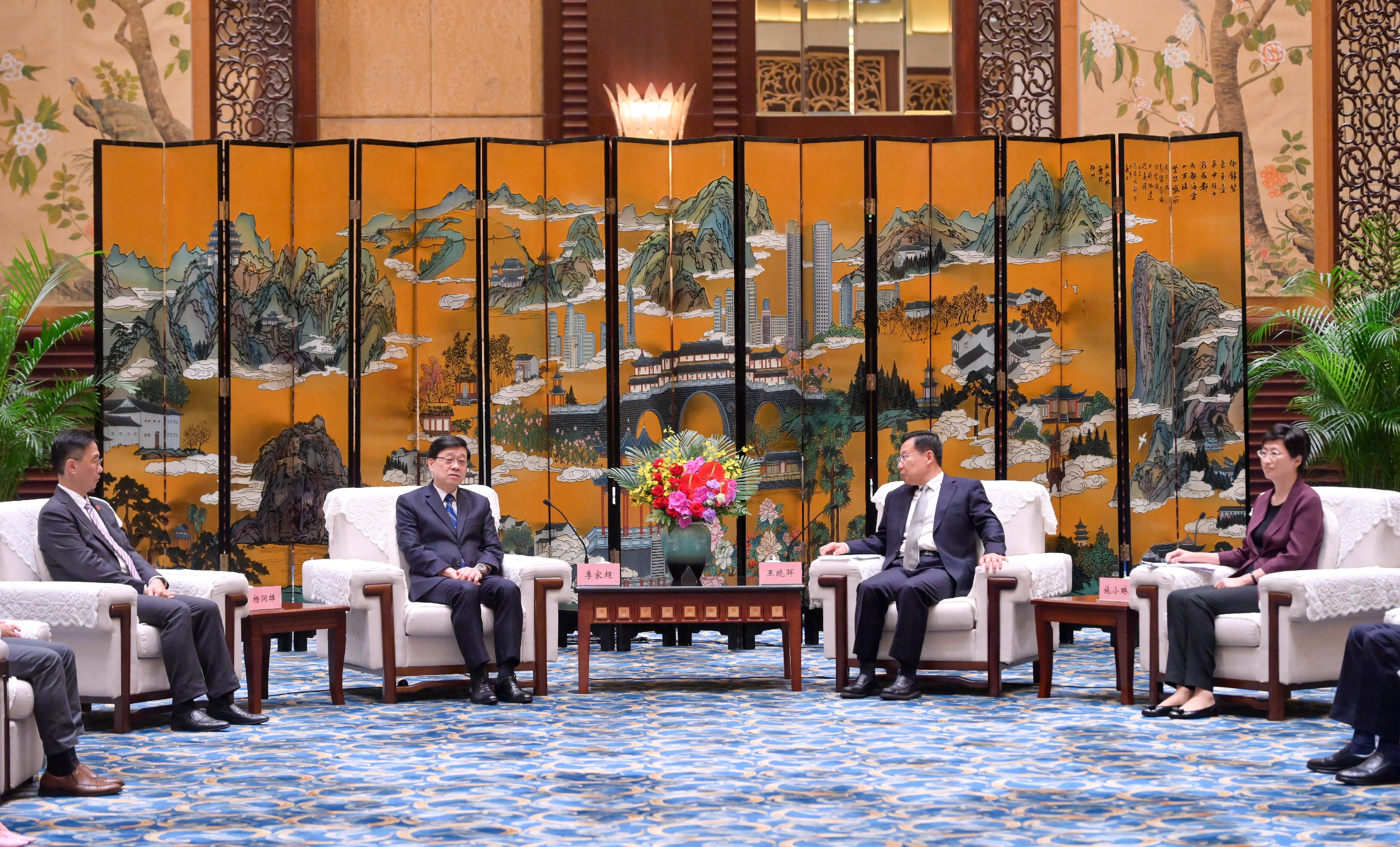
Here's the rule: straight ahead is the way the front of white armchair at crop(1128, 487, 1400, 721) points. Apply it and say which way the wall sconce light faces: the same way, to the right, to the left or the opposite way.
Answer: to the left

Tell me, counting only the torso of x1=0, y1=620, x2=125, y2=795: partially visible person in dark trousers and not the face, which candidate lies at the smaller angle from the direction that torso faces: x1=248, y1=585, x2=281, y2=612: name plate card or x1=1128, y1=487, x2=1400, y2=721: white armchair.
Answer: the white armchair

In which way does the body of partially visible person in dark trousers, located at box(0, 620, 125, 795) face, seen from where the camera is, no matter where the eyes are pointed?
to the viewer's right

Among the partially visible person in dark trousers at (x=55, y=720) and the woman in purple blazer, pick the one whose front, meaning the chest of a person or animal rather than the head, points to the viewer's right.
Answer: the partially visible person in dark trousers

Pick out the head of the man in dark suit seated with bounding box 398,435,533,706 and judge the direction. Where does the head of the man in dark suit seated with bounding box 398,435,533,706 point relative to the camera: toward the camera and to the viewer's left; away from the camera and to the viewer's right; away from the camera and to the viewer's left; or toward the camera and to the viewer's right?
toward the camera and to the viewer's right

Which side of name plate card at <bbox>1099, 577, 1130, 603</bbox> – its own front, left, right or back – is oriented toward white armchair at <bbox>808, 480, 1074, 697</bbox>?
right

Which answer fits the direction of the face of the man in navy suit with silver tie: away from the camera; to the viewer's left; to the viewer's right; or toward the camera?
to the viewer's left

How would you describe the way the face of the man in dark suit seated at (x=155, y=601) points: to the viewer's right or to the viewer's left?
to the viewer's right

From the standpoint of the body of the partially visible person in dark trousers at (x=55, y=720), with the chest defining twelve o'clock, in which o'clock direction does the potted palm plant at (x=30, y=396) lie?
The potted palm plant is roughly at 9 o'clock from the partially visible person in dark trousers.

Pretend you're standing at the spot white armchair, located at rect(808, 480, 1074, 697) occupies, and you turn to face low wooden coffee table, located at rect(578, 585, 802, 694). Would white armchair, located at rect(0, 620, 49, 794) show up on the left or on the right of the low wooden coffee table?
left

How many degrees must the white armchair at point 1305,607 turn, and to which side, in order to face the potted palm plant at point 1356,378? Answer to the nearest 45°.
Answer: approximately 135° to its right
